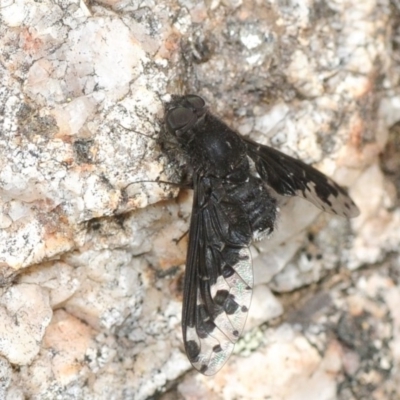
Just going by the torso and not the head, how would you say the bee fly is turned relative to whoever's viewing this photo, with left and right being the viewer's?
facing away from the viewer and to the left of the viewer
